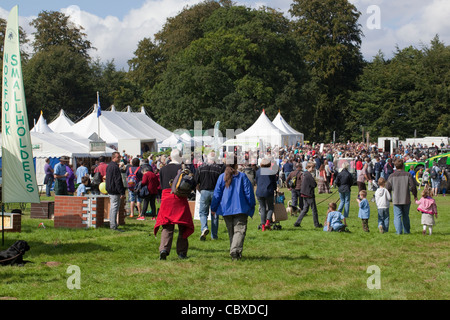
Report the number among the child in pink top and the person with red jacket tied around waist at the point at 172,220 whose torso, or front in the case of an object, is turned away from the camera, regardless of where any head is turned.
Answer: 2

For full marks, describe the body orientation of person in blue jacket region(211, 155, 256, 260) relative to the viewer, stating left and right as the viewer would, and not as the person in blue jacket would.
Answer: facing away from the viewer

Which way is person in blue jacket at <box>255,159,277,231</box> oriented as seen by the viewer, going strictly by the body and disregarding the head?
away from the camera

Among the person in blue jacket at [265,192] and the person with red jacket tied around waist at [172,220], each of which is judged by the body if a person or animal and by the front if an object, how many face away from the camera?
2

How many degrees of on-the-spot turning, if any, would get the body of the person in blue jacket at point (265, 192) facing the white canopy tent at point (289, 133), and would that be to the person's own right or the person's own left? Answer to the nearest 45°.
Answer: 0° — they already face it

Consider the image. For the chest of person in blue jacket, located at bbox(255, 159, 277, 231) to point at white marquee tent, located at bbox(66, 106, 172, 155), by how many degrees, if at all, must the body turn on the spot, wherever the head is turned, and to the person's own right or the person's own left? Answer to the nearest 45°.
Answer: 0° — they already face it

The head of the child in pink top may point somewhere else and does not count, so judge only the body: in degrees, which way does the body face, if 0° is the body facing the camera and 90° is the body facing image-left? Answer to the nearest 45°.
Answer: approximately 180°

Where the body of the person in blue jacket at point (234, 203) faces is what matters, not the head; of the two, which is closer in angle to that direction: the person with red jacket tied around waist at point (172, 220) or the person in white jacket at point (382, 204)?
the person in white jacket

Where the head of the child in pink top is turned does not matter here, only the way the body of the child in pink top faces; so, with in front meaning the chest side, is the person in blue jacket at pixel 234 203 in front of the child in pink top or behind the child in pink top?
behind

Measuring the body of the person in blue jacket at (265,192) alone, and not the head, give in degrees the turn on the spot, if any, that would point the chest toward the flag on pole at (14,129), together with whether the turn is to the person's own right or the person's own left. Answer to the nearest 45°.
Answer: approximately 135° to the person's own left

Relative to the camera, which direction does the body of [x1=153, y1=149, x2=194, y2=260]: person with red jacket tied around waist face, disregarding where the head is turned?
away from the camera
